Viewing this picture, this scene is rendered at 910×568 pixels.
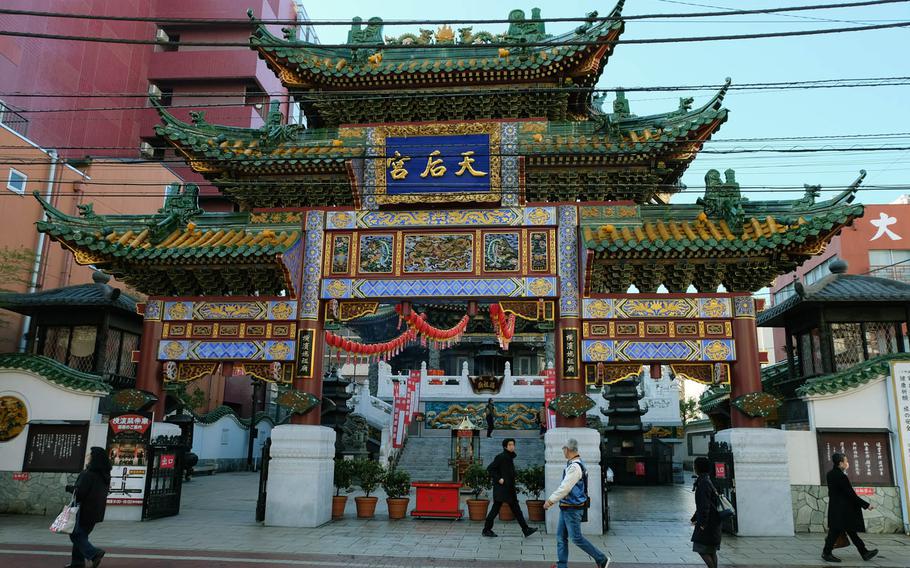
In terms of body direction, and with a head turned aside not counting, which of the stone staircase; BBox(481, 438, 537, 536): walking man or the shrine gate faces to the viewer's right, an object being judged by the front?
the walking man

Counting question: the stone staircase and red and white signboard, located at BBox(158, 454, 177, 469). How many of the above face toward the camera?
2

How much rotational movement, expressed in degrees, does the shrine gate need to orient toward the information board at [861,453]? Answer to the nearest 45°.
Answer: approximately 90° to its left

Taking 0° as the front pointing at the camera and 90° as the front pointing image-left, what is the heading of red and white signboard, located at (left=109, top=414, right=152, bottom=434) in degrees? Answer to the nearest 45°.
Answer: approximately 0°

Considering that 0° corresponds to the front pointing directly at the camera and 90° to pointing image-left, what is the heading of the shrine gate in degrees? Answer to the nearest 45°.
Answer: approximately 0°

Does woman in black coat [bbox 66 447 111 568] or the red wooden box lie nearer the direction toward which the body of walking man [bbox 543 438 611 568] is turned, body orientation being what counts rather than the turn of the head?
the woman in black coat

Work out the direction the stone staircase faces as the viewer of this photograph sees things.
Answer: facing the viewer

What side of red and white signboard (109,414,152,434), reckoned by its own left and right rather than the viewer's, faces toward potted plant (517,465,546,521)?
left

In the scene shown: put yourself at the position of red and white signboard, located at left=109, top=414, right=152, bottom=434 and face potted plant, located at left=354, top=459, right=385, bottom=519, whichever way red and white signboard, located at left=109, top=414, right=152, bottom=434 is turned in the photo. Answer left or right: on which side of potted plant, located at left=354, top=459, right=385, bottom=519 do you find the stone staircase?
left
